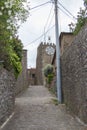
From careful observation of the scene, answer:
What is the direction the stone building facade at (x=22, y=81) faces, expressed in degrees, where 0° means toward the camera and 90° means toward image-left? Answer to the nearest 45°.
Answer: approximately 270°

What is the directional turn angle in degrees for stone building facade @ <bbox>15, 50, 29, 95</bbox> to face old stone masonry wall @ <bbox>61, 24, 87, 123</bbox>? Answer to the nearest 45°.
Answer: approximately 90° to its right
